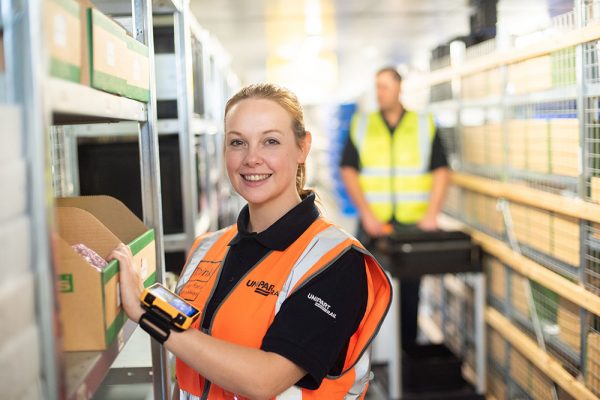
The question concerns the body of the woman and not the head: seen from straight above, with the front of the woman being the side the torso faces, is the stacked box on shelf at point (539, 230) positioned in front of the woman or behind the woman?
behind

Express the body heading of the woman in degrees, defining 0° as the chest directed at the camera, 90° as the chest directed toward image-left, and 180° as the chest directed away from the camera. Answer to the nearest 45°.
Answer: approximately 45°

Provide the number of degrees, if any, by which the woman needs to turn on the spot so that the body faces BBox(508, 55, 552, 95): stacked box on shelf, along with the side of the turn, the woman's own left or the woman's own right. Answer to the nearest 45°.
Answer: approximately 180°

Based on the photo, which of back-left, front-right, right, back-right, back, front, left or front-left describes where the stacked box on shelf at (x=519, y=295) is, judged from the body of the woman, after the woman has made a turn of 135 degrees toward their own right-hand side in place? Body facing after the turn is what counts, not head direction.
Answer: front-right

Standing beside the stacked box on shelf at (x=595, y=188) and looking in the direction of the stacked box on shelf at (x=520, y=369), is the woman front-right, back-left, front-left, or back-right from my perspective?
back-left

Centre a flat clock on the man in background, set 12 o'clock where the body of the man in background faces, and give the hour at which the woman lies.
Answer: The woman is roughly at 12 o'clock from the man in background.

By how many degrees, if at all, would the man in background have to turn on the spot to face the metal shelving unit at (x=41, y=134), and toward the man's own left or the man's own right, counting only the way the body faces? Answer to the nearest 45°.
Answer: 0° — they already face it

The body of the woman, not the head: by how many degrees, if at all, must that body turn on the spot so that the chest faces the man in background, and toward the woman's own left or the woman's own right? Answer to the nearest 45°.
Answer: approximately 135° to the woman's own right
